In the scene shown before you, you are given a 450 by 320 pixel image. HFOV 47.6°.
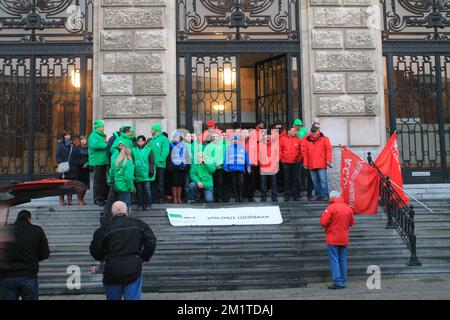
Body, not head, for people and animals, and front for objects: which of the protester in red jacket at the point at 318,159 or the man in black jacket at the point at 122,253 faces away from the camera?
the man in black jacket

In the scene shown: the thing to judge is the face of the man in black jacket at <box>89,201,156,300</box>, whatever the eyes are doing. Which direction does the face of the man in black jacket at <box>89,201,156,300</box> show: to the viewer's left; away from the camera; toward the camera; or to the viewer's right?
away from the camera

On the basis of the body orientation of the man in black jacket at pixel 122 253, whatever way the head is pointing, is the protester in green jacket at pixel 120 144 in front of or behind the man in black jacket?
in front

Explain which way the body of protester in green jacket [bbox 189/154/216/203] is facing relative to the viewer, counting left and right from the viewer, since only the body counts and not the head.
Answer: facing the viewer

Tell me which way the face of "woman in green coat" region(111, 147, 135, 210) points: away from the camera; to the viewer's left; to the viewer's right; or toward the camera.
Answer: away from the camera

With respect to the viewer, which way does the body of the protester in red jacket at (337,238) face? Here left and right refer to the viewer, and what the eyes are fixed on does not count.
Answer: facing away from the viewer and to the left of the viewer

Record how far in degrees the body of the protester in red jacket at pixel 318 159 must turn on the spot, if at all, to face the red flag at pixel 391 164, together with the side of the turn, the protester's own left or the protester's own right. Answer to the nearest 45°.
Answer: approximately 135° to the protester's own left

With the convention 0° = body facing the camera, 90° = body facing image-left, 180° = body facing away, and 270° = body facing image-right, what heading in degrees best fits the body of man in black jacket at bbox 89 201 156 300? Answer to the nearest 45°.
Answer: approximately 180°

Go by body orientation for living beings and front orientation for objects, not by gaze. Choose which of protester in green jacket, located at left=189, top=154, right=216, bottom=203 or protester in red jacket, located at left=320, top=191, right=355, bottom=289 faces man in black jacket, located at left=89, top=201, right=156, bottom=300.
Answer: the protester in green jacket

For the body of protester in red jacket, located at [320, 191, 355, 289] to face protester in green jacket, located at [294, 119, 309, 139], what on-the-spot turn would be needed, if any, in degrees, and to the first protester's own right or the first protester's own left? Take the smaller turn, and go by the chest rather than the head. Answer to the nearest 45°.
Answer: approximately 45° to the first protester's own right

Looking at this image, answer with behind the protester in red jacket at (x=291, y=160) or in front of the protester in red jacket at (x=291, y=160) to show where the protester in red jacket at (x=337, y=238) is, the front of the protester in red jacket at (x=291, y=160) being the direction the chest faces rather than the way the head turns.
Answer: in front

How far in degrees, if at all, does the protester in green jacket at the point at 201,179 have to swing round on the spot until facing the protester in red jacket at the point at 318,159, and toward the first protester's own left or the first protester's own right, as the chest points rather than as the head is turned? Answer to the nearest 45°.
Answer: approximately 90° to the first protester's own left
